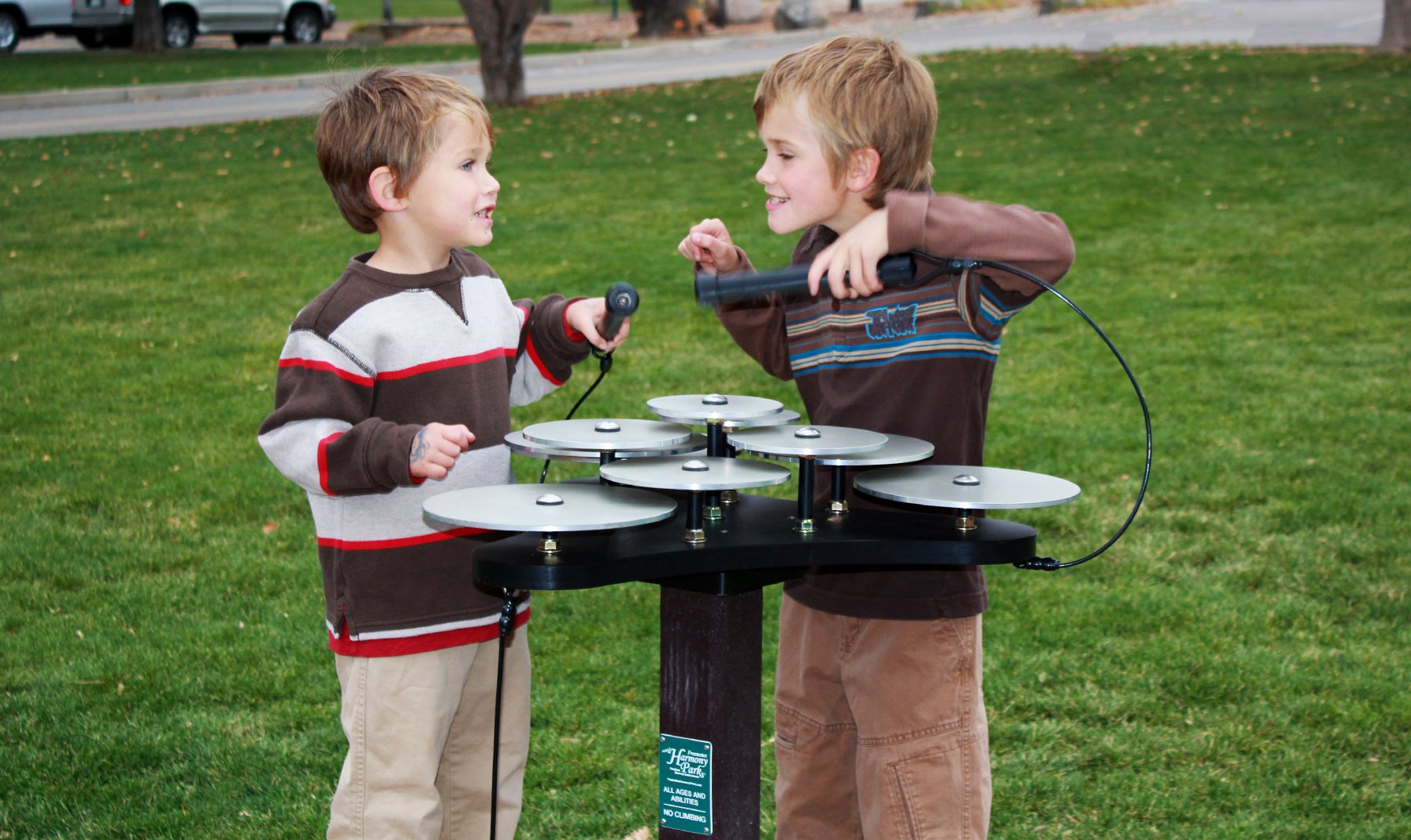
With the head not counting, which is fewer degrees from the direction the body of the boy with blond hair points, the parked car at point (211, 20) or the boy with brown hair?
the boy with brown hair

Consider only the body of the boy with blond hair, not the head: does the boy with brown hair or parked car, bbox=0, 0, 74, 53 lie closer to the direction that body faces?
the boy with brown hair

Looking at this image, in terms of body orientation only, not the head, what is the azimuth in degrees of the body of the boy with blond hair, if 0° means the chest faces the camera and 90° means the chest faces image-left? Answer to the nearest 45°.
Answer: approximately 45°

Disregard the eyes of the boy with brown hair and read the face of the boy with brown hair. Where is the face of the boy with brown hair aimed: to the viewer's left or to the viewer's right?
to the viewer's right

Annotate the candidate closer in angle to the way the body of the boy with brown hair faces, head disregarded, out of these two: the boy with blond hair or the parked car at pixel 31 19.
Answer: the boy with blond hair

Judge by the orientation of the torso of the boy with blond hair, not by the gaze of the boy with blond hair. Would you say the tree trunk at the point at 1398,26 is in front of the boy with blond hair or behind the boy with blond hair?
behind

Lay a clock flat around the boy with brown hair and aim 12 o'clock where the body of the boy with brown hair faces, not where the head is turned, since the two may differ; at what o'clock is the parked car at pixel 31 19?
The parked car is roughly at 7 o'clock from the boy with brown hair.

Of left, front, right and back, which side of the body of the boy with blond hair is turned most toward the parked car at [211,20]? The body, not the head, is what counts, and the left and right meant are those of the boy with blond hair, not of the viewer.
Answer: right

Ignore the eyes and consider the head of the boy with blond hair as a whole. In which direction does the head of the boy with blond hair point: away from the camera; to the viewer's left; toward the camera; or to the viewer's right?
to the viewer's left

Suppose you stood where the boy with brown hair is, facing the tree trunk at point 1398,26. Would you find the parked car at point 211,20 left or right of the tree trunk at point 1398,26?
left

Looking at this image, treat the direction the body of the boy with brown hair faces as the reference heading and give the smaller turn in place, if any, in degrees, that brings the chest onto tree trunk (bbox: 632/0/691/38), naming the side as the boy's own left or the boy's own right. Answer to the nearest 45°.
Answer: approximately 135° to the boy's own left

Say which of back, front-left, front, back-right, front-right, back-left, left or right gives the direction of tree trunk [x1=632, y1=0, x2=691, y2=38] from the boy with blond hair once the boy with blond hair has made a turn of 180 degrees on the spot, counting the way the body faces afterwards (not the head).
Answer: front-left

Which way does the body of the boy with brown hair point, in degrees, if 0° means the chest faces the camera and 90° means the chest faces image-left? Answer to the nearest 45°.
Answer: approximately 315°

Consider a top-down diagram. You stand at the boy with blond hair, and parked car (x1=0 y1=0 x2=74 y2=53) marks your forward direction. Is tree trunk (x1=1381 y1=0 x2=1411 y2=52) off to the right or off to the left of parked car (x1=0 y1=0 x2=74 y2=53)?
right

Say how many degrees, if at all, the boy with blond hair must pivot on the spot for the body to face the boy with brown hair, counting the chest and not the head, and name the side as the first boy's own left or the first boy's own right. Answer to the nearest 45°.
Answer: approximately 45° to the first boy's own right

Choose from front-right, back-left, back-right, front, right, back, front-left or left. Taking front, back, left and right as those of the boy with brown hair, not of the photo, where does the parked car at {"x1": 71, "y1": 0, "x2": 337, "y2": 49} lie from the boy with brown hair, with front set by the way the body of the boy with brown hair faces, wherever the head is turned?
back-left

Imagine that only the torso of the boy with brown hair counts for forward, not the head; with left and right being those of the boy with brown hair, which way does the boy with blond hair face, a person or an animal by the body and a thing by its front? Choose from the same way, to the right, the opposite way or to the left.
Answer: to the right

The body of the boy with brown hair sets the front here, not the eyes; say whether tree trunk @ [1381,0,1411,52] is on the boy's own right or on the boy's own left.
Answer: on the boy's own left
